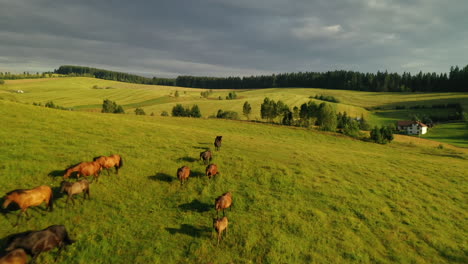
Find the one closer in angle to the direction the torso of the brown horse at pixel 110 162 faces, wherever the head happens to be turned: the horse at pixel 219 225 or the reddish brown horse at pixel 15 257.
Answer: the reddish brown horse

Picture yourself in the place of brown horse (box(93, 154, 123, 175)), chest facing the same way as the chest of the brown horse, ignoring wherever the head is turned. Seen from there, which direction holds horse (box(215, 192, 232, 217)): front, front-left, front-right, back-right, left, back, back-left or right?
back-left

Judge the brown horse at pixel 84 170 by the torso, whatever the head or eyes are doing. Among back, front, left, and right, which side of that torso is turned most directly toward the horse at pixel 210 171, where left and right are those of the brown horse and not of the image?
back

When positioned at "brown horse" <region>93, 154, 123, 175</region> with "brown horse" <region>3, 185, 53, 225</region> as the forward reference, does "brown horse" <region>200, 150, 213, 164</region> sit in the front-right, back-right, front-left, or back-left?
back-left

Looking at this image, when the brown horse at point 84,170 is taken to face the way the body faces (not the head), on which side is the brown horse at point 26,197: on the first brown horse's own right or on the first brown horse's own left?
on the first brown horse's own left

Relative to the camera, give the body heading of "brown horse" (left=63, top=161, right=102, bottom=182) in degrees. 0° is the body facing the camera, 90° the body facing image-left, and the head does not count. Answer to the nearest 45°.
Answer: approximately 90°
